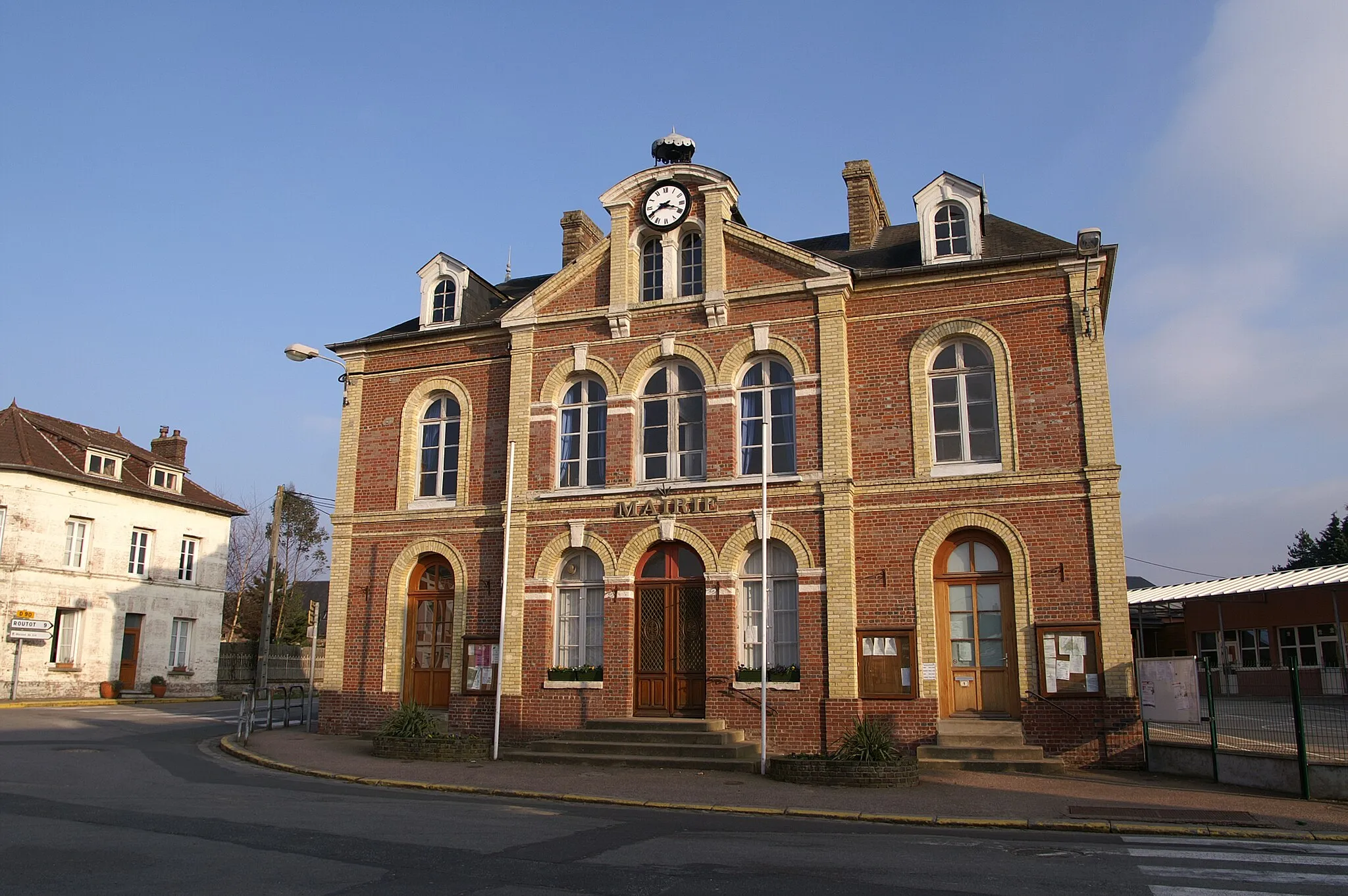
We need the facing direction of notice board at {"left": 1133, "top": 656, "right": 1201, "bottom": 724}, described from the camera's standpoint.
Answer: facing the viewer

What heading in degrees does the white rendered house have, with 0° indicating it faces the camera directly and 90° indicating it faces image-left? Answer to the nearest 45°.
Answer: approximately 315°

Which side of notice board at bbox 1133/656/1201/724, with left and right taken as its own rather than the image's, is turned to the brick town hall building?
right

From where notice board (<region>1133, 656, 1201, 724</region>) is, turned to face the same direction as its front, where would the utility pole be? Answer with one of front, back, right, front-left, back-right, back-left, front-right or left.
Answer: right

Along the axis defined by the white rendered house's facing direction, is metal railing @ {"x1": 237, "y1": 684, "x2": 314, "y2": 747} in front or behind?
in front

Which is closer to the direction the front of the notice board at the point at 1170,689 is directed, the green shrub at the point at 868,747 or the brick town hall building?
the green shrub

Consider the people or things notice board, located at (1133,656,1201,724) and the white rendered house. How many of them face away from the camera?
0

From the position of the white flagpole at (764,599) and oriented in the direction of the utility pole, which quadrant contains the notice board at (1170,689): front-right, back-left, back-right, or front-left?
back-right

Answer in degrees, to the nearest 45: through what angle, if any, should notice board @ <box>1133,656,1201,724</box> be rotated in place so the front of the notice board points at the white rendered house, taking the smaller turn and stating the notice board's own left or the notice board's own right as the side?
approximately 90° to the notice board's own right

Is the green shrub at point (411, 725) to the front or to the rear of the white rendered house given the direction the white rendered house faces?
to the front

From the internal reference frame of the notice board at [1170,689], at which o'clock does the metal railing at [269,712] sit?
The metal railing is roughly at 3 o'clock from the notice board.
